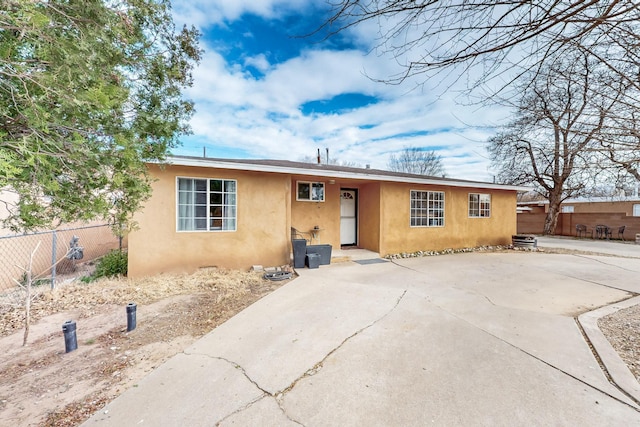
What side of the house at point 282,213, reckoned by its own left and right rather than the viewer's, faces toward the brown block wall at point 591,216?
left

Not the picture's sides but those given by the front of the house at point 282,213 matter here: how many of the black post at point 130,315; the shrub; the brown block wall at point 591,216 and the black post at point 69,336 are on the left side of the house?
1

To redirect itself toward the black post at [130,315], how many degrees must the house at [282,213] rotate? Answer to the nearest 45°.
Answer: approximately 45° to its right

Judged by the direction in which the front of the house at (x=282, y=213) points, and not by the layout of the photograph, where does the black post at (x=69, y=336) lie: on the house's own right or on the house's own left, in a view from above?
on the house's own right

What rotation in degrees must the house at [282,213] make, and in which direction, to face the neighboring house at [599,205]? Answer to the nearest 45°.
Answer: approximately 90° to its left

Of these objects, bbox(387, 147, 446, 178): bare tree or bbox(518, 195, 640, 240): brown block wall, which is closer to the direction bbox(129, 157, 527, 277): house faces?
the brown block wall

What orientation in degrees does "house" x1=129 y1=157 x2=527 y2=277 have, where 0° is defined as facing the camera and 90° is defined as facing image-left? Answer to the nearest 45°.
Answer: approximately 315°

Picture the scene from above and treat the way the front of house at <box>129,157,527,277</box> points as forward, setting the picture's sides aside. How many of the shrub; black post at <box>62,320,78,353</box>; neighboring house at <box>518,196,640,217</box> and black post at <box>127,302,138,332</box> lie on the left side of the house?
1
